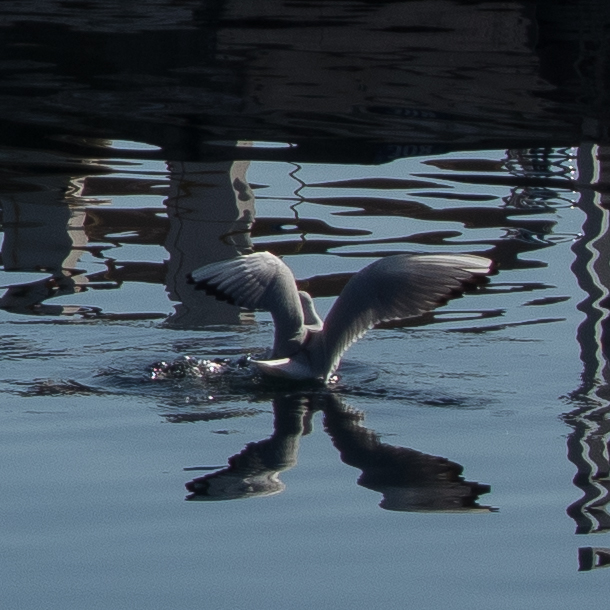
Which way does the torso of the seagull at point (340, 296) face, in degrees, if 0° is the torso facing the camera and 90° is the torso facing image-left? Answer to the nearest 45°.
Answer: approximately 225°
